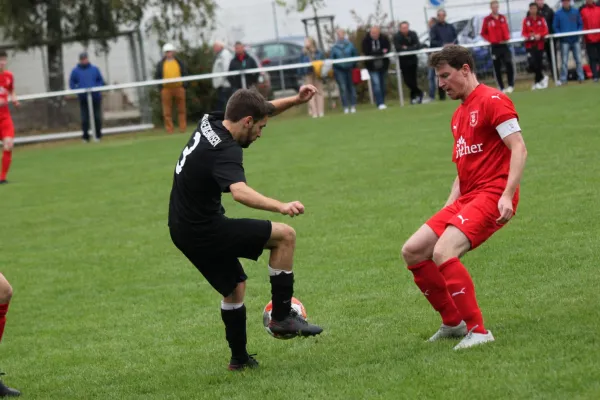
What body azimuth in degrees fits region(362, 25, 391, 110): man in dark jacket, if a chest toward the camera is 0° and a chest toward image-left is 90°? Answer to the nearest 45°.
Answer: approximately 0°

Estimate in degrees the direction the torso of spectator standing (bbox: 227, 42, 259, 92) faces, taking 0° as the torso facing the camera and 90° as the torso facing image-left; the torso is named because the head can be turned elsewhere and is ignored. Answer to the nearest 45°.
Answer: approximately 0°

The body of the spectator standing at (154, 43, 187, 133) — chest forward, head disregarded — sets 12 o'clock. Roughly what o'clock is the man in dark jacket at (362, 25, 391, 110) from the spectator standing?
The man in dark jacket is roughly at 9 o'clock from the spectator standing.
